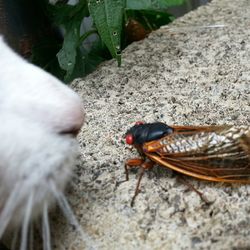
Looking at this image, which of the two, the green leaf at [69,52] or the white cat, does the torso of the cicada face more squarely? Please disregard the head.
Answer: the white cat

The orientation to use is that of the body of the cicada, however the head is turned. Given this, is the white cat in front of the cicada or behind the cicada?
in front

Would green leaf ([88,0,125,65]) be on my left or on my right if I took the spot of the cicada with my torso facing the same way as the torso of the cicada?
on my right

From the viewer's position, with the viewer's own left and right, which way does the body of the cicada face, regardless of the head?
facing to the left of the viewer
